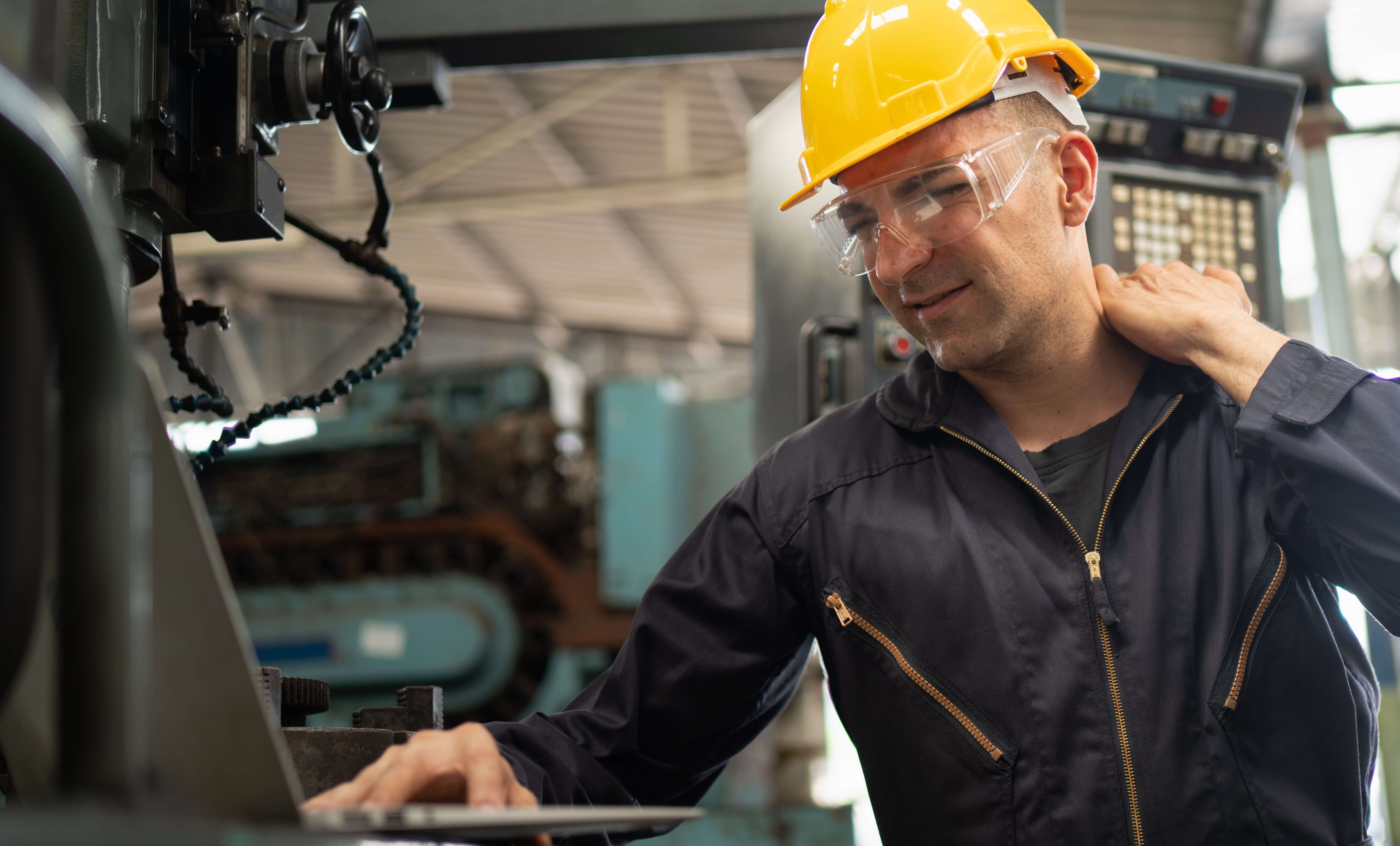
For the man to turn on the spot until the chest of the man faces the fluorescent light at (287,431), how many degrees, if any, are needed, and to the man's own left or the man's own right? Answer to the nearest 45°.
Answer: approximately 135° to the man's own right

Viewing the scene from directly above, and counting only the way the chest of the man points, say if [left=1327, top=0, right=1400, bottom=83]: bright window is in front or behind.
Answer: behind

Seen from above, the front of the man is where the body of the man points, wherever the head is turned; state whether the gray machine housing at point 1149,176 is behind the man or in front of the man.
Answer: behind

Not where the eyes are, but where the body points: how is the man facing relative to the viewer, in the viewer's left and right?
facing the viewer

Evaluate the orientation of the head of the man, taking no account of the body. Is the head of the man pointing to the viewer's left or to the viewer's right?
to the viewer's left
